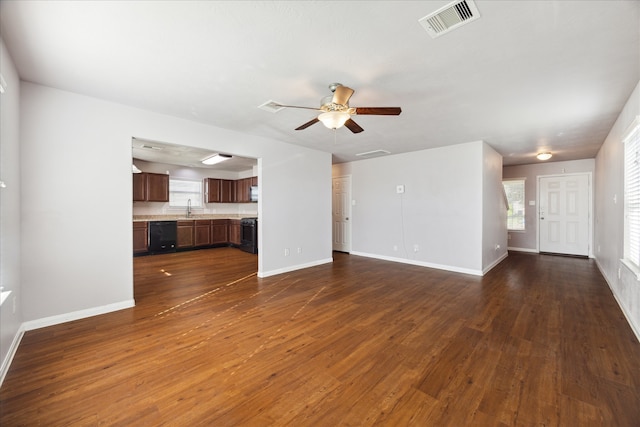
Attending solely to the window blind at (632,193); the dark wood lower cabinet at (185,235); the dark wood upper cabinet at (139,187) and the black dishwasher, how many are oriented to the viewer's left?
1

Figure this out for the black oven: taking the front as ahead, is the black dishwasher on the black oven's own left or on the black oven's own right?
on the black oven's own right

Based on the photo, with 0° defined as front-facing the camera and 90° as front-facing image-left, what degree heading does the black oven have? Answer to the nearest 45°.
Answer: approximately 45°

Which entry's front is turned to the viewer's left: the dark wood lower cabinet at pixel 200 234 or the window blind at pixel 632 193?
the window blind

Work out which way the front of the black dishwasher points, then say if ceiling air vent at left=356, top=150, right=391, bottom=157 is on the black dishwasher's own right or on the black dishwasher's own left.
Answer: on the black dishwasher's own left

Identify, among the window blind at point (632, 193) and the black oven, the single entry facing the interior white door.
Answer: the window blind

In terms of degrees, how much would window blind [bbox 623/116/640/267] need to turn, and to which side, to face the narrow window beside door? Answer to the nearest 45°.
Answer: approximately 45° to its right

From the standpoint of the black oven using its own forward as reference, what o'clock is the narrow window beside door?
The narrow window beside door is roughly at 8 o'clock from the black oven.

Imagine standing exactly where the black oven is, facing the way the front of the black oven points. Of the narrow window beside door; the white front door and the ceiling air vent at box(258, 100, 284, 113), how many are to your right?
0

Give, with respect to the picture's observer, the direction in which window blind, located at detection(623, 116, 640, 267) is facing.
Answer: facing to the left of the viewer

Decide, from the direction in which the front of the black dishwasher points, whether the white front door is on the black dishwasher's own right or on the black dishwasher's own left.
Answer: on the black dishwasher's own left

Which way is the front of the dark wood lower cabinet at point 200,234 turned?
toward the camera

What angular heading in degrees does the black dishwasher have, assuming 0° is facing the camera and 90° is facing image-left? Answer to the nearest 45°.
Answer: approximately 0°

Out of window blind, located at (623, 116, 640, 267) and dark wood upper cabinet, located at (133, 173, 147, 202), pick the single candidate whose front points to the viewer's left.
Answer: the window blind

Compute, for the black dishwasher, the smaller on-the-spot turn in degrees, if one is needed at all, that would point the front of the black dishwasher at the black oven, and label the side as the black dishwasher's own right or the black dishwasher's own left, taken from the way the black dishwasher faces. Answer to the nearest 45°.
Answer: approximately 45° to the black dishwasher's own left

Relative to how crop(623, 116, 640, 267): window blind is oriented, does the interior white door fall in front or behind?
in front
